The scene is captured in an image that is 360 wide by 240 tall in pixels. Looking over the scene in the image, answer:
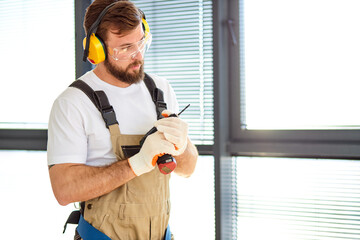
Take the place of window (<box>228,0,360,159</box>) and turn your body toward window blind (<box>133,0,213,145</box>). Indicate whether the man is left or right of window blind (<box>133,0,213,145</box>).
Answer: left

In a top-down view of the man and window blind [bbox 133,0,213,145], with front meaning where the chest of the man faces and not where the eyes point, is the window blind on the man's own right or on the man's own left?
on the man's own left

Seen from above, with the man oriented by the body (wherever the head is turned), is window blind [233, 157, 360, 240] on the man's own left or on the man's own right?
on the man's own left

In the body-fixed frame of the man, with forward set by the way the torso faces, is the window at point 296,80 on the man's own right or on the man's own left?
on the man's own left

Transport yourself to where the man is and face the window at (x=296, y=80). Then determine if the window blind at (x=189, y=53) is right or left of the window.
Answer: left

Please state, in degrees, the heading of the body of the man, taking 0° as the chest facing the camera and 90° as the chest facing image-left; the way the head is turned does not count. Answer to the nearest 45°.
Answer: approximately 315°
